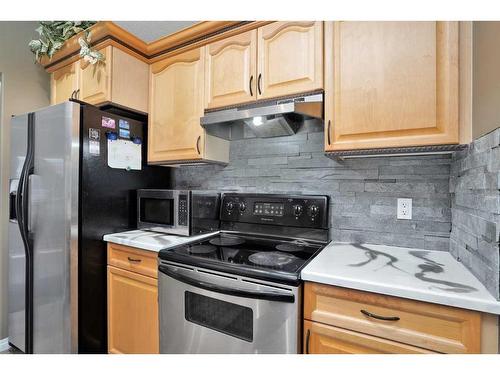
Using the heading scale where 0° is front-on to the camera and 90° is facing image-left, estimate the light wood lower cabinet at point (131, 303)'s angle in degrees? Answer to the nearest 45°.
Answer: approximately 45°

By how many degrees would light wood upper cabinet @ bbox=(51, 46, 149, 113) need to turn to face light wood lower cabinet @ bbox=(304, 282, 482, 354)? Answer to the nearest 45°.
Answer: approximately 90° to its left

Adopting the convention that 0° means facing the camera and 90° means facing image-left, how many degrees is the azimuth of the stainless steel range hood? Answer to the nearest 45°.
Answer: approximately 45°

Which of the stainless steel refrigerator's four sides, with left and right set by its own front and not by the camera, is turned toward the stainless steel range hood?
left
